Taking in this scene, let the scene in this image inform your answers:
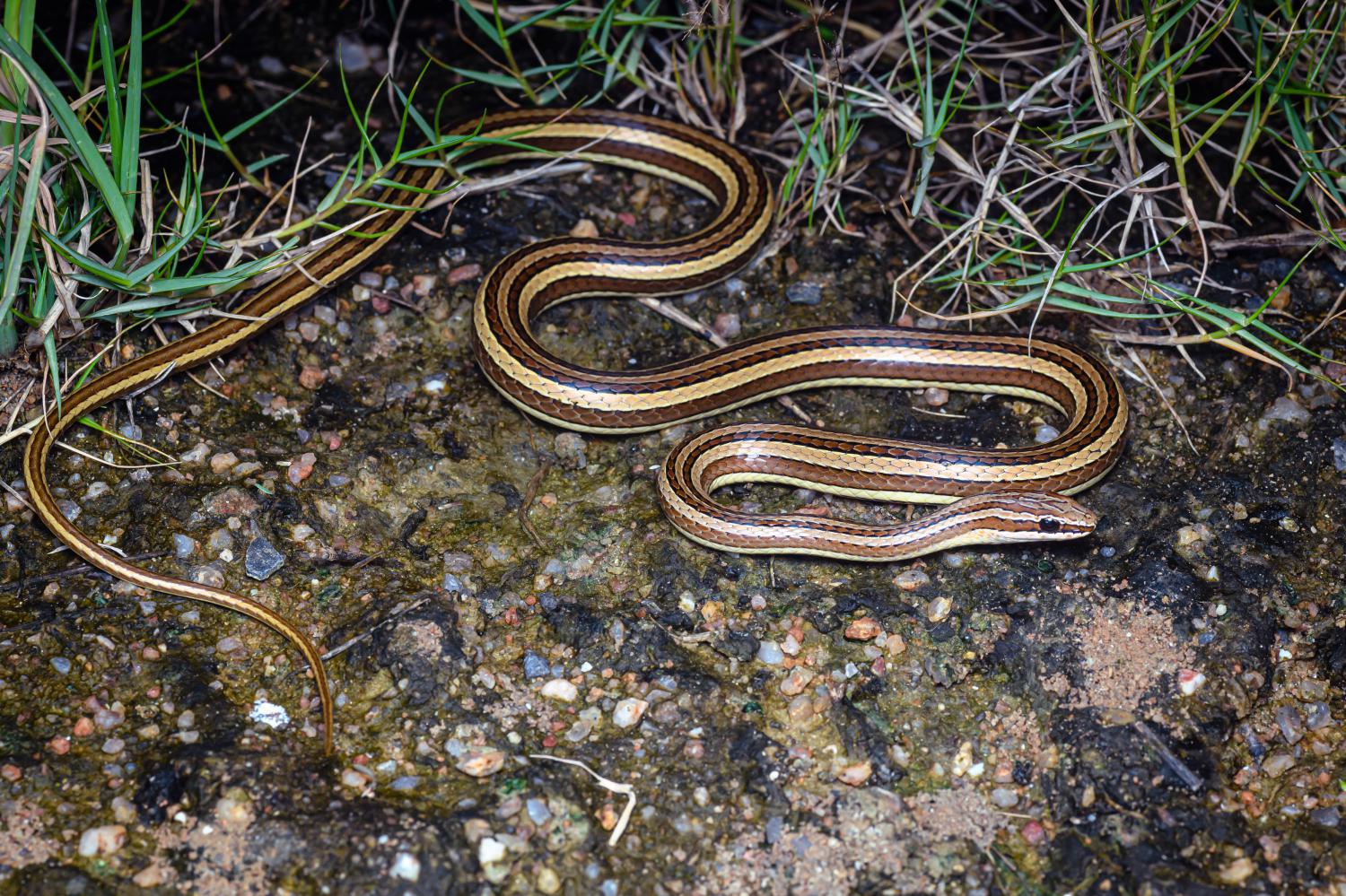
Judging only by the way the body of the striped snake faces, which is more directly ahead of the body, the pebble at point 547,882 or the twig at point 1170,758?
the twig

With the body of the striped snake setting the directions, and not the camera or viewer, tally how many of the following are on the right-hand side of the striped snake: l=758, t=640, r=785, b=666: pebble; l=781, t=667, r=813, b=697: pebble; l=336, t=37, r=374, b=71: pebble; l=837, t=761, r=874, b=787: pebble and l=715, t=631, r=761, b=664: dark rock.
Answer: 4

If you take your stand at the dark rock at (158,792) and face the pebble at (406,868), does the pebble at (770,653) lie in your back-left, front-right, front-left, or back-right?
front-left

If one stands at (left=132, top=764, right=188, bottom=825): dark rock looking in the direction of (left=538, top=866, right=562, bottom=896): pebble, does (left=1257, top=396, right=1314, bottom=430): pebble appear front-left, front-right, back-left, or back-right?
front-left

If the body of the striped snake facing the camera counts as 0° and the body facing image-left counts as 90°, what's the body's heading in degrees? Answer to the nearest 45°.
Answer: approximately 270°

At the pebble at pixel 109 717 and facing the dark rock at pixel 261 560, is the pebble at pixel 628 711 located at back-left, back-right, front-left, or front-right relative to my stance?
front-right

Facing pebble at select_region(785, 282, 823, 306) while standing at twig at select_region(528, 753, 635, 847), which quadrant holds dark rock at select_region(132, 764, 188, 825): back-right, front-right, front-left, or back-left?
back-left

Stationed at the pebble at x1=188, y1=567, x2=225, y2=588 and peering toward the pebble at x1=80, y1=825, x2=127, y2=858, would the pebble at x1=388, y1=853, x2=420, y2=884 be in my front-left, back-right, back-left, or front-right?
front-left

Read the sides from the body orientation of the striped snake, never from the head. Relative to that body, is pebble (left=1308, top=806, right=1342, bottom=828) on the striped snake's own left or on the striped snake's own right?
on the striped snake's own right

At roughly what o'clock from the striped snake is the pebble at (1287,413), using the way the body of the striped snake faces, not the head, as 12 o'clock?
The pebble is roughly at 12 o'clock from the striped snake.

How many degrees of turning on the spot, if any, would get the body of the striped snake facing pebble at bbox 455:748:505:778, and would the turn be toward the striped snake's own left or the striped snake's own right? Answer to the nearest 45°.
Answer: approximately 135° to the striped snake's own right
